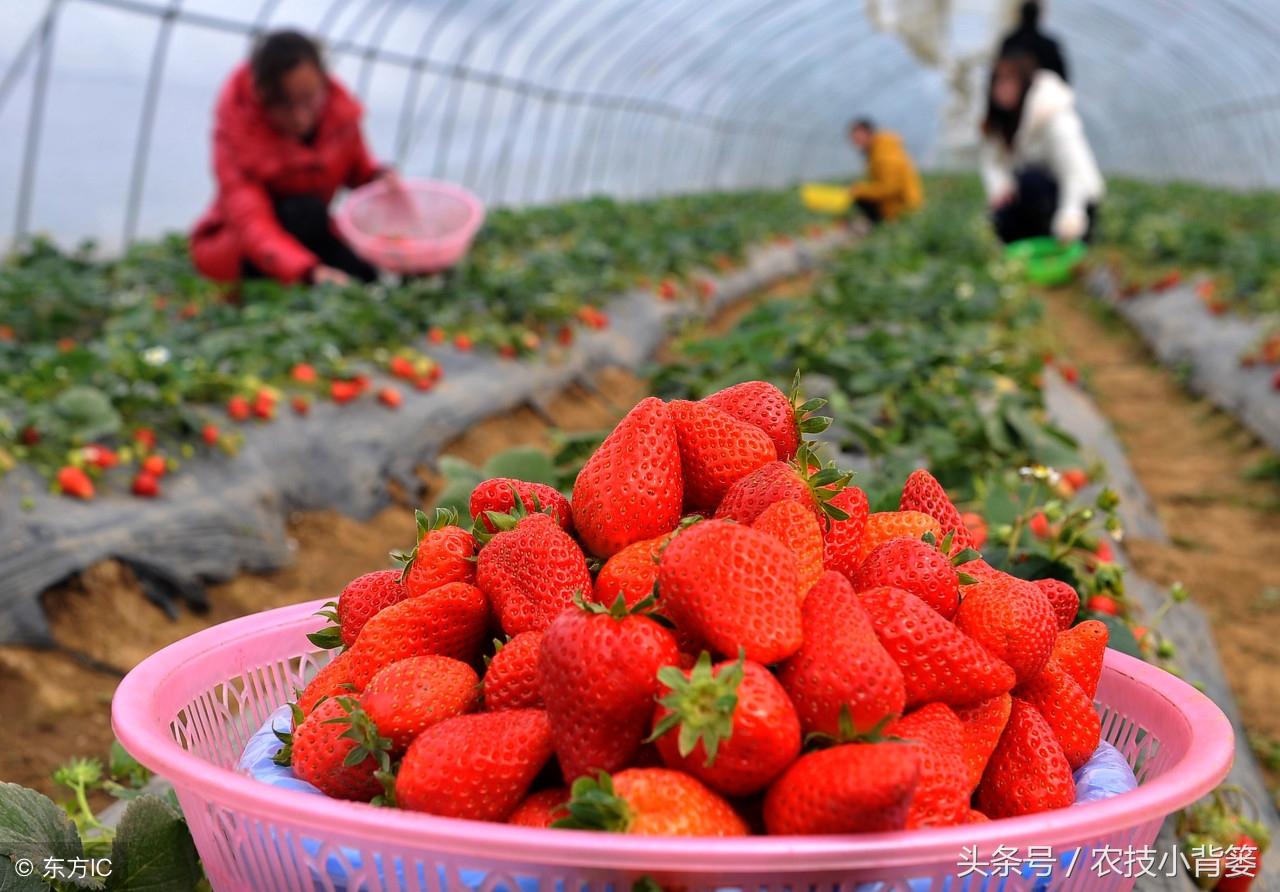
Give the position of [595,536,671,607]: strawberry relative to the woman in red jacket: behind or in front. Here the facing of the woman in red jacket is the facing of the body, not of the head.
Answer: in front

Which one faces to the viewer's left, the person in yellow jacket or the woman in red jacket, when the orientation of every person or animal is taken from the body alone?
the person in yellow jacket

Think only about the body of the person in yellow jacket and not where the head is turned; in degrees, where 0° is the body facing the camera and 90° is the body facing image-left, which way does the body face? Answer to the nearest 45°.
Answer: approximately 90°

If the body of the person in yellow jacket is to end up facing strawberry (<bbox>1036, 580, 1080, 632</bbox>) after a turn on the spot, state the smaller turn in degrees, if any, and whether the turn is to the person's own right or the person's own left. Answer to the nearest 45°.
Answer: approximately 90° to the person's own left

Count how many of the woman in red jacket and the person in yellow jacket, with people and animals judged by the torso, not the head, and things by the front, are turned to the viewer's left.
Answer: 1

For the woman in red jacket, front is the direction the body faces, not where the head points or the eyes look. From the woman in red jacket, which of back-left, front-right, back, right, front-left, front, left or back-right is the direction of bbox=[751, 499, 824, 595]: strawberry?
front-right

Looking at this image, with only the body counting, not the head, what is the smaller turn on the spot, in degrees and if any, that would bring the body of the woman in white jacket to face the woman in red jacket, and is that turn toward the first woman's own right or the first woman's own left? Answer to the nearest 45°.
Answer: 0° — they already face them

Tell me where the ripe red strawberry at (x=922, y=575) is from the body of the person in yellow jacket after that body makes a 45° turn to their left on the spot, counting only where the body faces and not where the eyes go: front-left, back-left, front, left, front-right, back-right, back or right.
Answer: front-left

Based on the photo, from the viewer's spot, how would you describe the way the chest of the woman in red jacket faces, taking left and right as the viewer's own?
facing the viewer and to the right of the viewer

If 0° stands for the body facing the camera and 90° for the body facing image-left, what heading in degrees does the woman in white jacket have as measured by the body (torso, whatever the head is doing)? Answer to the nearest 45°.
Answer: approximately 45°

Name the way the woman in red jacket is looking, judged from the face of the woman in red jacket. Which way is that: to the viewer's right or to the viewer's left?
to the viewer's right
